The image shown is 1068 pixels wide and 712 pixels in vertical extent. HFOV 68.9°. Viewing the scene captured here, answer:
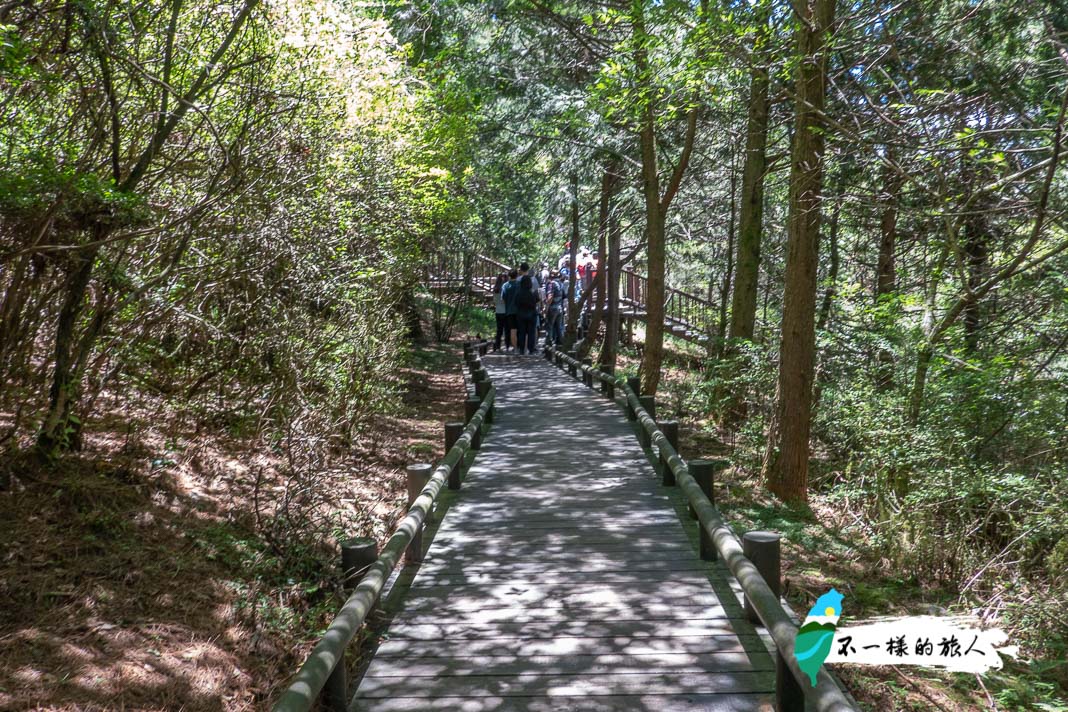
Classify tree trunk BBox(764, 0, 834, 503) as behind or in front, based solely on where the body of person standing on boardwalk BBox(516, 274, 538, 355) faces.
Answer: behind

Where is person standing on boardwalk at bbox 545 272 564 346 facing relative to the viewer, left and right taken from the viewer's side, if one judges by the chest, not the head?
facing away from the viewer

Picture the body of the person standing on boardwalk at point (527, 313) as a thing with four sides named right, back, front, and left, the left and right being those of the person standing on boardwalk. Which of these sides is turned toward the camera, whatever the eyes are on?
back

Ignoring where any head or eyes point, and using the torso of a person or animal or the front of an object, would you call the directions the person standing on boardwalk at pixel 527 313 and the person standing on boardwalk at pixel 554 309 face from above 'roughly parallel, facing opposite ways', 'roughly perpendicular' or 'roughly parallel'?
roughly parallel

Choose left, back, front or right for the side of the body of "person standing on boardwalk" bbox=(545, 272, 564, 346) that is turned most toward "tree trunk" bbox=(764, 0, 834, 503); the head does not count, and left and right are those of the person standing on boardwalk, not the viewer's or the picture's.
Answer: back

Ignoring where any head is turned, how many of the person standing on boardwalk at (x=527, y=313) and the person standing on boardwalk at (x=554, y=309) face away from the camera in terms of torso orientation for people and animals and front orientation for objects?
2

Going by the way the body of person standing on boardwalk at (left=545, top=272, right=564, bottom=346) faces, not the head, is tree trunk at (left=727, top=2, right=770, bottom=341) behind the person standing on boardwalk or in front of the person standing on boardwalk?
behind

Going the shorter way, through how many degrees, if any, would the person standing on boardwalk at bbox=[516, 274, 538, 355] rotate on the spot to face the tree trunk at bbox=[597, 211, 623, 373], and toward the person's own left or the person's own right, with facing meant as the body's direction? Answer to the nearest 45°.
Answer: approximately 135° to the person's own right

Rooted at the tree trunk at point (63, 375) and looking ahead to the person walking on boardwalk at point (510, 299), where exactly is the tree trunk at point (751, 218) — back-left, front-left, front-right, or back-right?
front-right
